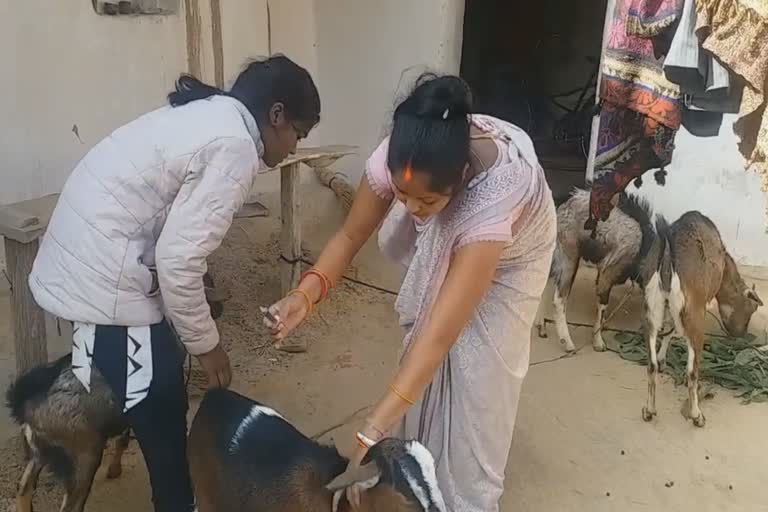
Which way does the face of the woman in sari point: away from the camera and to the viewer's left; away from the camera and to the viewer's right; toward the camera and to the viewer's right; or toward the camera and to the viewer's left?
toward the camera and to the viewer's left

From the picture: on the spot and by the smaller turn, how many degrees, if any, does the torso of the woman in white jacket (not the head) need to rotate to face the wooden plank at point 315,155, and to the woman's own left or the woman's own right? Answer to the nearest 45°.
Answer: approximately 90° to the woman's own left

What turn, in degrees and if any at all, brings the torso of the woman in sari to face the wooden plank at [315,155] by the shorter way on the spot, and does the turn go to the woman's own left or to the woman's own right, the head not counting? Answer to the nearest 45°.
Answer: approximately 135° to the woman's own right

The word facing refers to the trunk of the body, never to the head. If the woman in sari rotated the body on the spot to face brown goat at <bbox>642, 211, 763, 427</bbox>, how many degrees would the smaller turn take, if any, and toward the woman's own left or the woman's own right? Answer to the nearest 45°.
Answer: approximately 180°

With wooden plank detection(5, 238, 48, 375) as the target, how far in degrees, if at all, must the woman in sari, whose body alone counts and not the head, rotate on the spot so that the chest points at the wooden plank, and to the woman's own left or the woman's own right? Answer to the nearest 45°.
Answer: approximately 45° to the woman's own right

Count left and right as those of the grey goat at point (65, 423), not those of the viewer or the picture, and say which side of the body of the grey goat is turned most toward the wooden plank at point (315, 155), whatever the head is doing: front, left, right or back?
front

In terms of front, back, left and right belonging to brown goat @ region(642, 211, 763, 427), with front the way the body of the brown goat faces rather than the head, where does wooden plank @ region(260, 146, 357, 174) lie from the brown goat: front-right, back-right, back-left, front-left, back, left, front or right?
back-left

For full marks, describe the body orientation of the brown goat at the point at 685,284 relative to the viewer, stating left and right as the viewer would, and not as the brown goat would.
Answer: facing away from the viewer and to the right of the viewer

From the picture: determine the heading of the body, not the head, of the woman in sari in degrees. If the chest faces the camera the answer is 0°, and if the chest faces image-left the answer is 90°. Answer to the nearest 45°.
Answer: approximately 45°

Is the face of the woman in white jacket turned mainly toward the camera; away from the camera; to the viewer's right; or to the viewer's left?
to the viewer's right

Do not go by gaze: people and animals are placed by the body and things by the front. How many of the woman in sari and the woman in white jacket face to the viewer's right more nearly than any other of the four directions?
1
